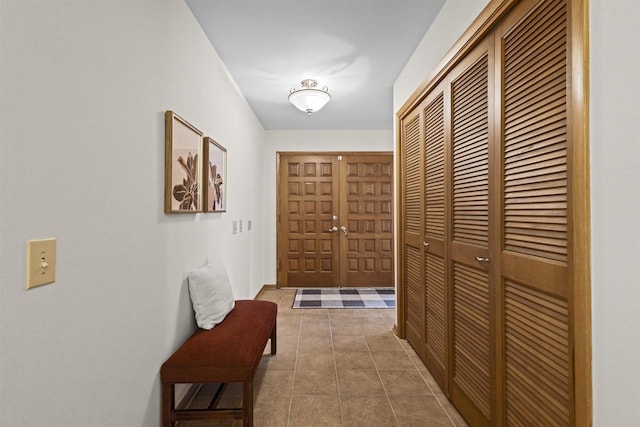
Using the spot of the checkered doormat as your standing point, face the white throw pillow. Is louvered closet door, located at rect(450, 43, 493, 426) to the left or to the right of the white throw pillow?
left

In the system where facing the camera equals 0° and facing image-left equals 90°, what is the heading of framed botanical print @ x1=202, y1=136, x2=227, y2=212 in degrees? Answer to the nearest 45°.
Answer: approximately 315°

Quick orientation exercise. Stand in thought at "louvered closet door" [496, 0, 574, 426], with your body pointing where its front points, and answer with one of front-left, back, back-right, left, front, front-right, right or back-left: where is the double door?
right

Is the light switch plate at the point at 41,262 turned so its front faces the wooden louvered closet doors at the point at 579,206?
yes

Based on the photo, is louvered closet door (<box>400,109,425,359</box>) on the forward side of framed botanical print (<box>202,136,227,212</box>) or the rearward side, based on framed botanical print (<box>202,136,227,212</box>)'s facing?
on the forward side

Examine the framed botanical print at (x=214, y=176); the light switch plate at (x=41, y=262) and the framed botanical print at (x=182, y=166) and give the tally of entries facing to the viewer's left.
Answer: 0

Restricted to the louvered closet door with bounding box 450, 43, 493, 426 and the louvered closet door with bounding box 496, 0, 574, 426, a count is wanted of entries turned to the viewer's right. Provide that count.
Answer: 0

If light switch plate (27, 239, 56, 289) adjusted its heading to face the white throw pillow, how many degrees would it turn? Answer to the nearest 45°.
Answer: approximately 90° to its left

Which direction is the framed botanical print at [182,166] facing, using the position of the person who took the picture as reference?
facing the viewer and to the right of the viewer

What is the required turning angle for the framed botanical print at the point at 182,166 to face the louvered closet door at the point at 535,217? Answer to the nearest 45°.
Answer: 0° — it already faces it

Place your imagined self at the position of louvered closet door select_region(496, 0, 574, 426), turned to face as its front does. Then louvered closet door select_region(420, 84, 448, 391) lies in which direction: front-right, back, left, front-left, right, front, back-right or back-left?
right

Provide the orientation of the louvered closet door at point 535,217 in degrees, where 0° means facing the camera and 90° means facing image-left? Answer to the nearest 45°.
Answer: approximately 45°

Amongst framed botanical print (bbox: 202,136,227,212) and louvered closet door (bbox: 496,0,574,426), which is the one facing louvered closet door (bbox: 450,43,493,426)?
the framed botanical print
